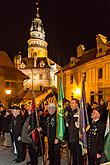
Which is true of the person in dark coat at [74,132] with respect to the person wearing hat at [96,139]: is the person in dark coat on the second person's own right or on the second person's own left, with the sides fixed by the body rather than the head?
on the second person's own right

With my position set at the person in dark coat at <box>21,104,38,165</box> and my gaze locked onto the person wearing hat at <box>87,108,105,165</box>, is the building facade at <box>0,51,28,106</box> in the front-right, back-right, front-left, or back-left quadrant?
back-left

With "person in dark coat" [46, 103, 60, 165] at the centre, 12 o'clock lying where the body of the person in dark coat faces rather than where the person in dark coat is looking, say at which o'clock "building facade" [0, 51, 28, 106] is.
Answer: The building facade is roughly at 4 o'clock from the person in dark coat.

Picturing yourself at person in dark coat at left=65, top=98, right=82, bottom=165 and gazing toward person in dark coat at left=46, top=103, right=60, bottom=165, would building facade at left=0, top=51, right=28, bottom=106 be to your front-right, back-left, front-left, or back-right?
front-right

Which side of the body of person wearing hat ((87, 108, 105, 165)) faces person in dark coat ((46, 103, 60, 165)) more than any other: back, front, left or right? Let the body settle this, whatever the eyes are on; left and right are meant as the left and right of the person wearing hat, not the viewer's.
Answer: right

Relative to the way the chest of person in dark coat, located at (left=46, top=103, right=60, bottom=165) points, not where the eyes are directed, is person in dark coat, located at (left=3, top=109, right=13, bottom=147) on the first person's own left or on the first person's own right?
on the first person's own right

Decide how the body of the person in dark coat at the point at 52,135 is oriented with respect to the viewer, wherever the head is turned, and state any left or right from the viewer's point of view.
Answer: facing the viewer and to the left of the viewer

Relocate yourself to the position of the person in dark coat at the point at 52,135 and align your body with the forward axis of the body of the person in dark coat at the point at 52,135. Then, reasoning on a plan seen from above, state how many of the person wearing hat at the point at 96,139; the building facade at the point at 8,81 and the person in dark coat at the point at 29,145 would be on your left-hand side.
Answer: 1

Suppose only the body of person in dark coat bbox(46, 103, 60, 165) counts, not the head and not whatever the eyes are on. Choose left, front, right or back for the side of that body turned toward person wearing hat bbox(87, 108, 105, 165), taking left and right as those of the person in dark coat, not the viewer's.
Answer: left

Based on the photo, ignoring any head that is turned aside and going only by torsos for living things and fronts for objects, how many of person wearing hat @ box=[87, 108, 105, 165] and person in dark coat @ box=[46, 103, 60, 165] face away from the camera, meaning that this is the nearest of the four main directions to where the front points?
0

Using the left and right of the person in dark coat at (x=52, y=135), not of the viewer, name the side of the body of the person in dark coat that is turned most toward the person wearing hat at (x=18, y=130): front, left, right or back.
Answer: right

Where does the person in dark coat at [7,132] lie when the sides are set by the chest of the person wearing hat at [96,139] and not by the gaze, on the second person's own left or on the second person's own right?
on the second person's own right

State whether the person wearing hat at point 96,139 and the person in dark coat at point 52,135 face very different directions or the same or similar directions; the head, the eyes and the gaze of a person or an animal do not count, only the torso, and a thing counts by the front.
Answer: same or similar directions
